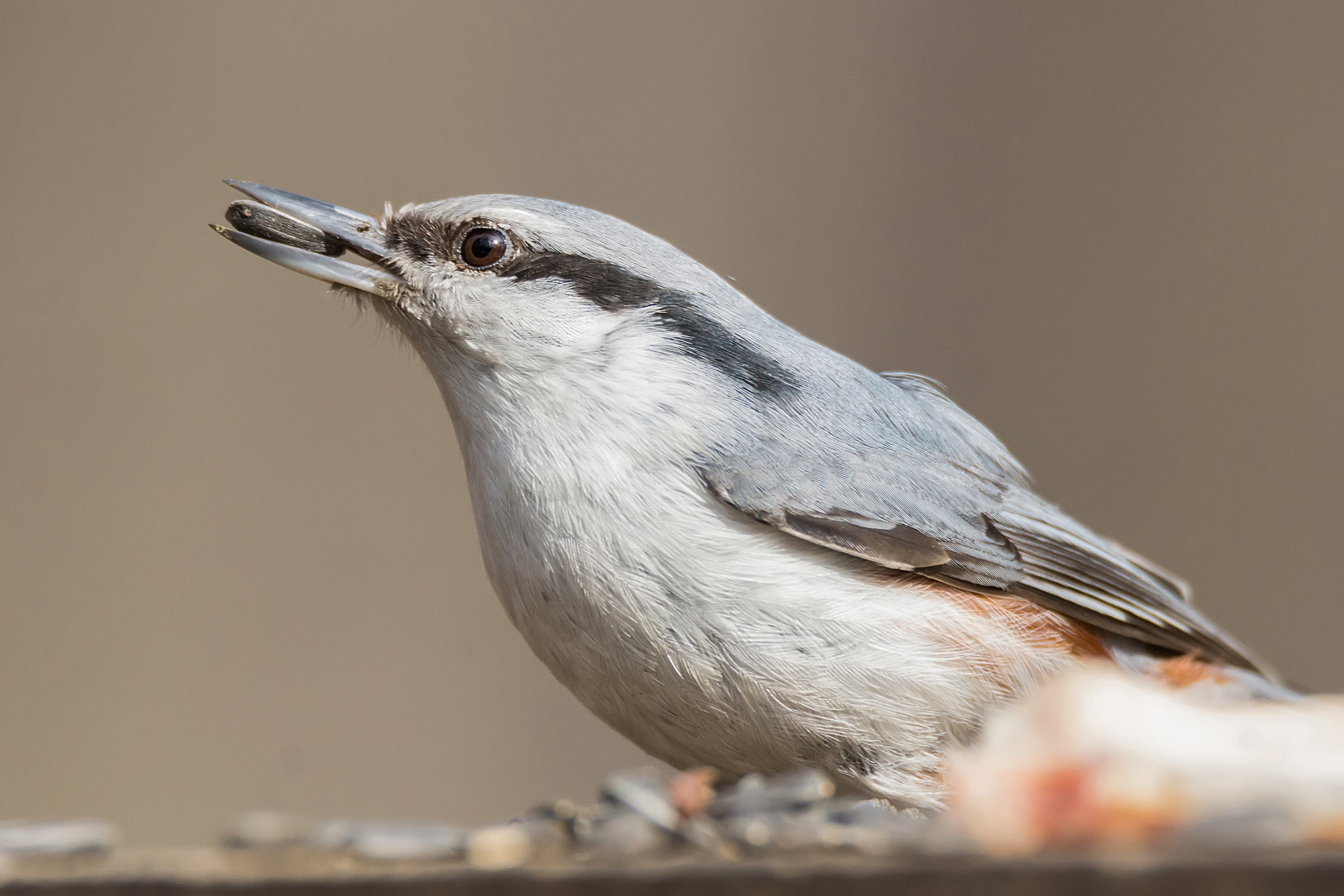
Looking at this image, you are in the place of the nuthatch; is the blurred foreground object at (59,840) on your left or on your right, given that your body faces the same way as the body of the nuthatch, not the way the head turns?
on your left

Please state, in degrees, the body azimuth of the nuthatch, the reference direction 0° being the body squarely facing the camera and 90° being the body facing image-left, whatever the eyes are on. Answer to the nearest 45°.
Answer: approximately 90°

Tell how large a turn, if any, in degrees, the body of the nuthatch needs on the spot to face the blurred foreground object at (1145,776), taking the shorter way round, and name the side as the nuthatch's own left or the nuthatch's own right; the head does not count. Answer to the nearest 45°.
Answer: approximately 135° to the nuthatch's own left

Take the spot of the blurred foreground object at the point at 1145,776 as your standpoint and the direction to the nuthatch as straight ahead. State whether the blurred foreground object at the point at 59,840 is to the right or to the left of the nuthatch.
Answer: left
